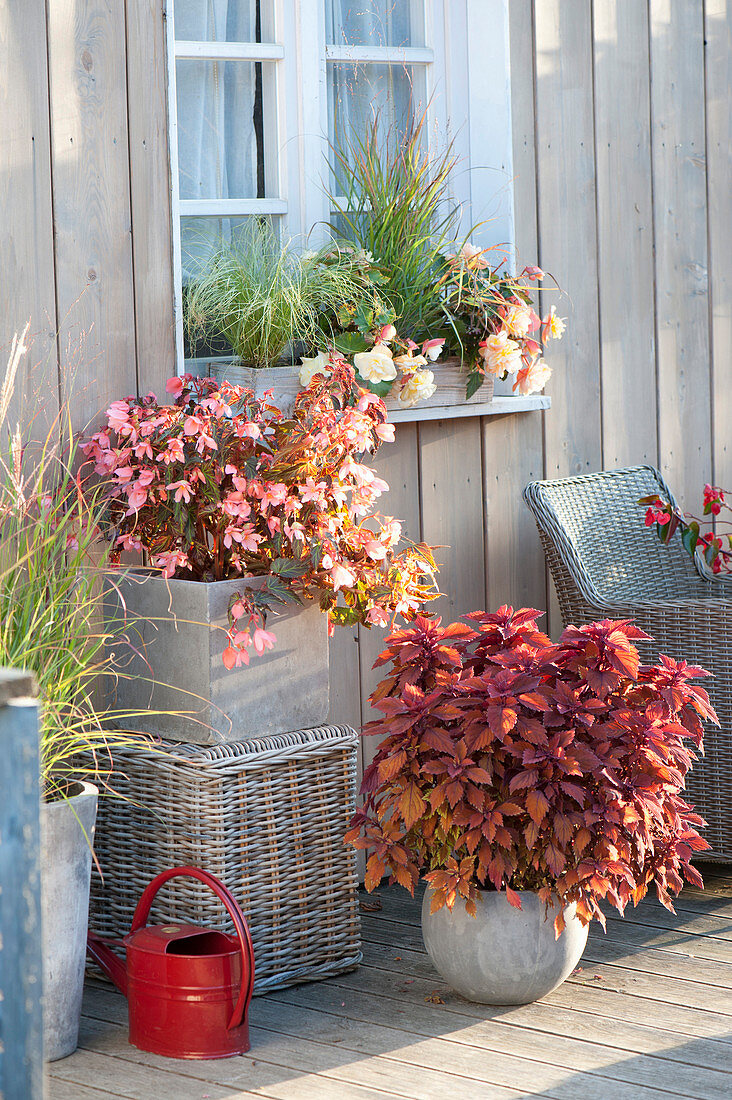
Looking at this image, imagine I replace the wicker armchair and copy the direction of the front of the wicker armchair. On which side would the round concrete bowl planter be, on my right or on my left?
on my right

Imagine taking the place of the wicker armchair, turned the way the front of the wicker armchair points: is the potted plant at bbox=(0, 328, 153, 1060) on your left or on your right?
on your right
